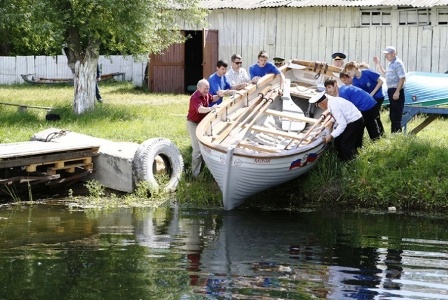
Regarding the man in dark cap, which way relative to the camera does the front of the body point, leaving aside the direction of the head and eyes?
toward the camera

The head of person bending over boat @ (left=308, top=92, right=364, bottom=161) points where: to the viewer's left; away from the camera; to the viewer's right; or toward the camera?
to the viewer's left

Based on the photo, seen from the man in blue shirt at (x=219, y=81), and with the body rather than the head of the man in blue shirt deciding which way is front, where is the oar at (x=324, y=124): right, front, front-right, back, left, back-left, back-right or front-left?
front

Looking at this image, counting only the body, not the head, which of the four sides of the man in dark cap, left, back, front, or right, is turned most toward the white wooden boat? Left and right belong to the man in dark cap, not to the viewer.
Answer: front

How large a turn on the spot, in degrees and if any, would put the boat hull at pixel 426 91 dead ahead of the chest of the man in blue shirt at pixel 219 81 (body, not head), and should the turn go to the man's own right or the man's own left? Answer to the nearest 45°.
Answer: approximately 90° to the man's own left

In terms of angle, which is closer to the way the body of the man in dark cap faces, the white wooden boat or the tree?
the white wooden boat

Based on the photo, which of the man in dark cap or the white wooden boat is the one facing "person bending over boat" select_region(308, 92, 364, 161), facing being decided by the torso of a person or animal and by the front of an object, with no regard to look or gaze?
the man in dark cap

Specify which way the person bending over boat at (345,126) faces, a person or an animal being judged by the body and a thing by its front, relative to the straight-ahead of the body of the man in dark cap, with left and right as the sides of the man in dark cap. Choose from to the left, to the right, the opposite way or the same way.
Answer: to the right

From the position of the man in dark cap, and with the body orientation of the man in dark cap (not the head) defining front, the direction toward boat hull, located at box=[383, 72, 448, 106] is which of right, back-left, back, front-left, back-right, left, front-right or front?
left

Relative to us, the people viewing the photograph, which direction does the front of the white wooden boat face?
facing the viewer and to the left of the viewer

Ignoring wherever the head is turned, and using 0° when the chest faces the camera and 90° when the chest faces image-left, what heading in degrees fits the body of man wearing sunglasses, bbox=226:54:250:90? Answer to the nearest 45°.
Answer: approximately 315°

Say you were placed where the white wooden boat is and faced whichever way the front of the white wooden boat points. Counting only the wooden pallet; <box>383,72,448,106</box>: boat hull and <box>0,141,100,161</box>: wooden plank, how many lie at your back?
1

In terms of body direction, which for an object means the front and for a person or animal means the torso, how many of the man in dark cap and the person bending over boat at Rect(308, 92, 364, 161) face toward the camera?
1

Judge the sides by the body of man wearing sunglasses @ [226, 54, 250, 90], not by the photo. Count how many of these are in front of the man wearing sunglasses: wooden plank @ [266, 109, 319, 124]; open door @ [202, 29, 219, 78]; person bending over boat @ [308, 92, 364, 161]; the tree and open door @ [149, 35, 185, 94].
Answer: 2

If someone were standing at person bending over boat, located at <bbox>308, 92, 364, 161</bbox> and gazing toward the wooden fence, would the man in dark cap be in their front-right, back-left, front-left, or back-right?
front-right

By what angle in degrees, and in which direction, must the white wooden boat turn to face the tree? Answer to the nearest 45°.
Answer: approximately 90° to its right

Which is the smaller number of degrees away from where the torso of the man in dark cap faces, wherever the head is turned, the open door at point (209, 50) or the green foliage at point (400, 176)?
the green foliage

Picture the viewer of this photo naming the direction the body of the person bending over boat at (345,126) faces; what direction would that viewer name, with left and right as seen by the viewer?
facing to the left of the viewer

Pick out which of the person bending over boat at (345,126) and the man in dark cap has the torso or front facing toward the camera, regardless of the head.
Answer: the man in dark cap

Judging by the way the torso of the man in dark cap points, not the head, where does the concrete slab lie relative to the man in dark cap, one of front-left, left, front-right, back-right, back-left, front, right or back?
front-right
